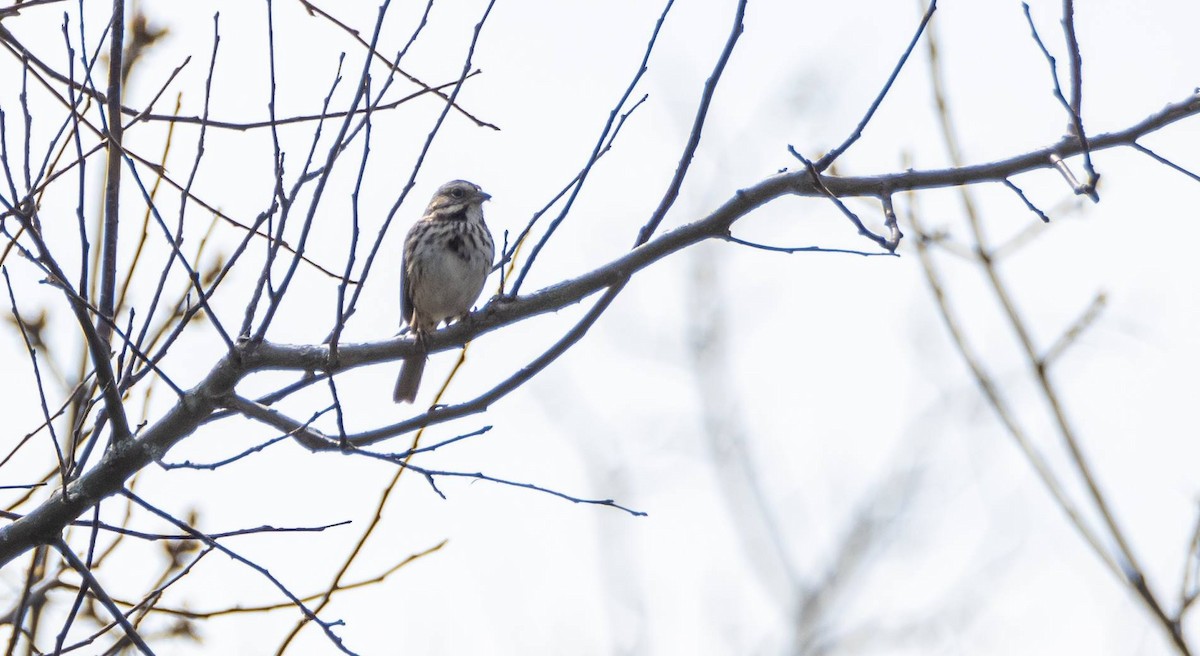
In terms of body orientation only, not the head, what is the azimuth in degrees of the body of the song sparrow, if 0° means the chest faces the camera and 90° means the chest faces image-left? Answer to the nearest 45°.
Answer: approximately 315°
